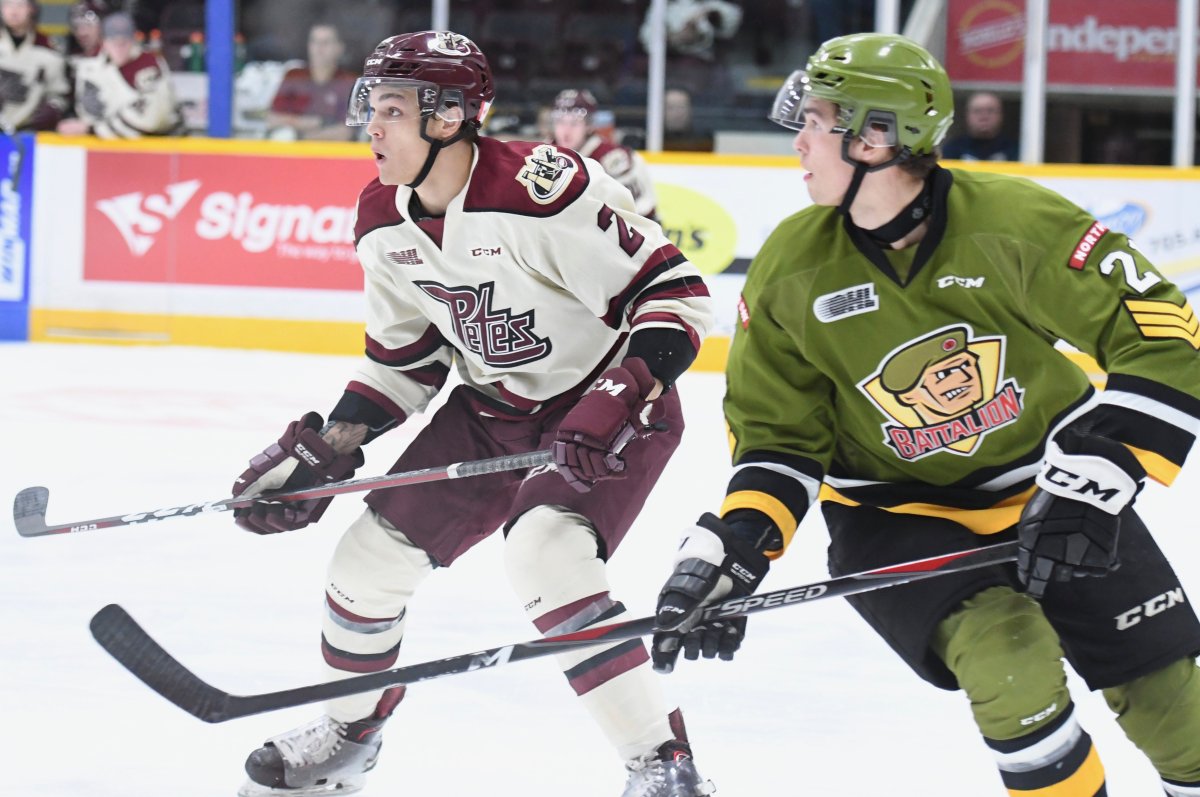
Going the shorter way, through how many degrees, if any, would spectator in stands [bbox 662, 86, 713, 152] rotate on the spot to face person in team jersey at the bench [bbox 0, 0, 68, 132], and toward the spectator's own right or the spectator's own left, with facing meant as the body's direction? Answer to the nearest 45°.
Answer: approximately 90° to the spectator's own right

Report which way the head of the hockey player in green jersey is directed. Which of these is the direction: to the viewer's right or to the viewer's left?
to the viewer's left

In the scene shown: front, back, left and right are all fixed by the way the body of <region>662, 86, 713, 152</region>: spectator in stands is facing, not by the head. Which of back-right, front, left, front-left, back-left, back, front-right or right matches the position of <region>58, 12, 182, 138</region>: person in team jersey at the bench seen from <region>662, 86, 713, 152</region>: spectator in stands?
right

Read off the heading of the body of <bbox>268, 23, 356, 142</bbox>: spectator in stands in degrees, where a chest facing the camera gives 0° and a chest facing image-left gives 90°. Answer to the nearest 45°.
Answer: approximately 0°

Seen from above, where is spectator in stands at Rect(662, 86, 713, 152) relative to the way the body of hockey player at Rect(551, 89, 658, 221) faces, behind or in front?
behind
